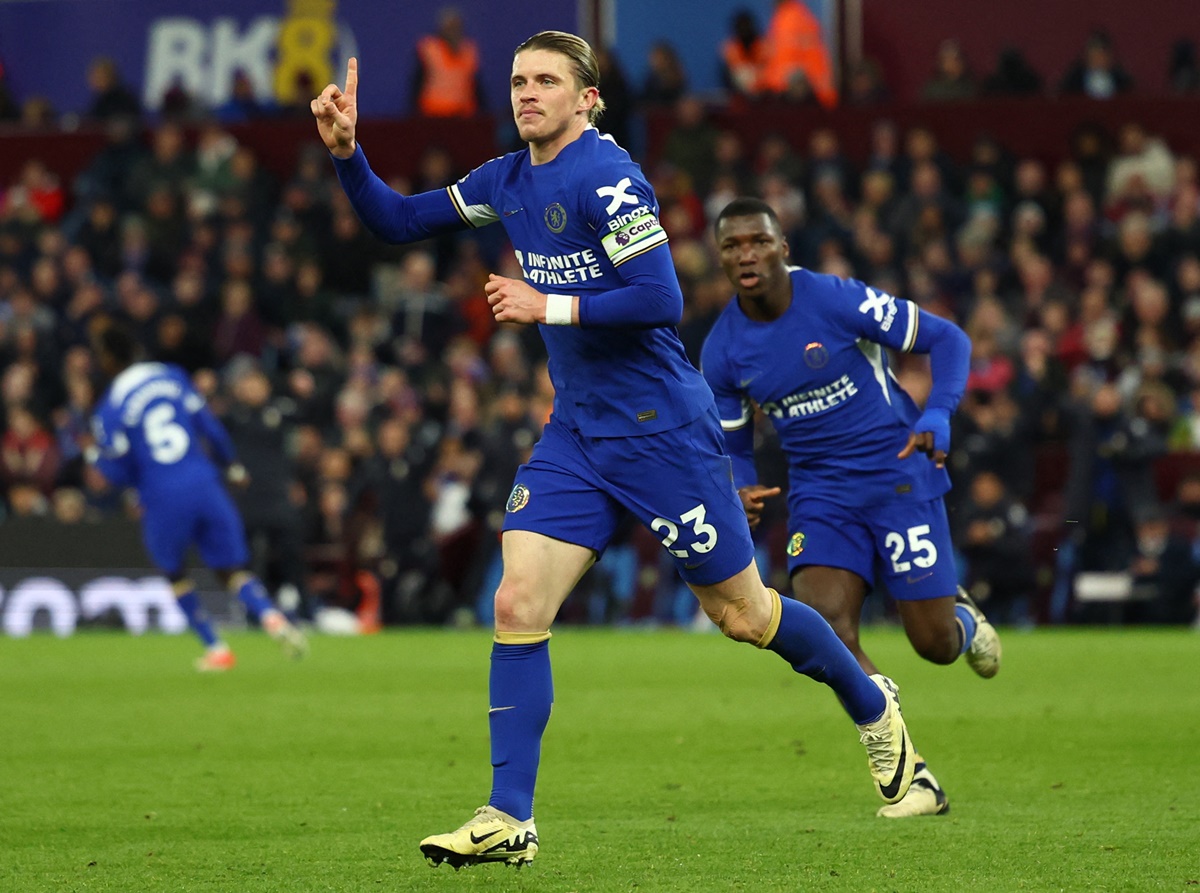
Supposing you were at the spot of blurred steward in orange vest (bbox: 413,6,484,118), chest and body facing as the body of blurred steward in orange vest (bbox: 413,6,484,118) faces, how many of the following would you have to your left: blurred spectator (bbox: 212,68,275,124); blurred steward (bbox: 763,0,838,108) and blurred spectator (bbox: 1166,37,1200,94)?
2

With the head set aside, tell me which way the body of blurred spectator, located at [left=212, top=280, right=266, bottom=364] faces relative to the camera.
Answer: toward the camera

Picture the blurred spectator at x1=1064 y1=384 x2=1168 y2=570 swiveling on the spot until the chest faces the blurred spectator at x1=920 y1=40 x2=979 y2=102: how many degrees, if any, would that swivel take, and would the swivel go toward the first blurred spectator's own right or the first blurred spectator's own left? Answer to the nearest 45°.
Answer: approximately 180°

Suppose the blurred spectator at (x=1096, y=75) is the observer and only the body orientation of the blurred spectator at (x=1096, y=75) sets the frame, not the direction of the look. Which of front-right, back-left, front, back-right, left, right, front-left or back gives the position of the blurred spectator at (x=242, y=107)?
right

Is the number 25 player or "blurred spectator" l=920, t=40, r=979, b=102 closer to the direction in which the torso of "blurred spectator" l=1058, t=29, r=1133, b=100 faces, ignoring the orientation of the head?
the number 25 player

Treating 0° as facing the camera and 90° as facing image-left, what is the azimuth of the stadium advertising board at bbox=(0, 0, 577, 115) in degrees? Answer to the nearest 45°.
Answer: approximately 0°

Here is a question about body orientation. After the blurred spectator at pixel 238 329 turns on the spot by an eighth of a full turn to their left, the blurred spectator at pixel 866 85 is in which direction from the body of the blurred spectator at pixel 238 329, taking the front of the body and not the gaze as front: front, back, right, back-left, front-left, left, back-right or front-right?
front-left

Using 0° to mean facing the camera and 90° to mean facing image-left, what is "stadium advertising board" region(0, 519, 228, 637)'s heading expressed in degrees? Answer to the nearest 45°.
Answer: approximately 0°

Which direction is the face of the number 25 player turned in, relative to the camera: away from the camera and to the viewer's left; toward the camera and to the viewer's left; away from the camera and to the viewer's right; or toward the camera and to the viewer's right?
toward the camera and to the viewer's left

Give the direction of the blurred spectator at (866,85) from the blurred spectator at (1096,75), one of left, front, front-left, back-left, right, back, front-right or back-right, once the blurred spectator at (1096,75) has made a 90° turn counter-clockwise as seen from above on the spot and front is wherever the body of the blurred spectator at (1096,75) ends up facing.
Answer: back

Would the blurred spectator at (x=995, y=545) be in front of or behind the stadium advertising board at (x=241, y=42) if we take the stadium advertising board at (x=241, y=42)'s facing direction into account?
in front

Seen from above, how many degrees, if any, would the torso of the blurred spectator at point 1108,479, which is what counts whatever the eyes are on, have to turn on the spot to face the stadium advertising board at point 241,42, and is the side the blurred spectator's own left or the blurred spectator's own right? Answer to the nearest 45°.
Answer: approximately 135° to the blurred spectator's own right

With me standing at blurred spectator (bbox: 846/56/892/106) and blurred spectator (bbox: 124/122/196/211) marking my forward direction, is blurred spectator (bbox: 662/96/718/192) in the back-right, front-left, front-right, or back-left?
front-left
